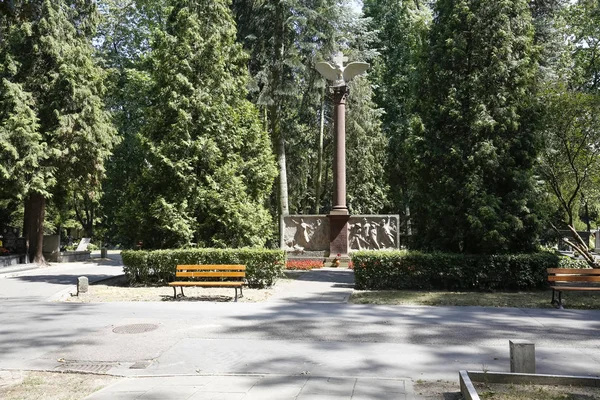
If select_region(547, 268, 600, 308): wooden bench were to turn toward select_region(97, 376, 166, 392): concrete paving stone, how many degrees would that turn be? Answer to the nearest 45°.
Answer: approximately 45° to its right

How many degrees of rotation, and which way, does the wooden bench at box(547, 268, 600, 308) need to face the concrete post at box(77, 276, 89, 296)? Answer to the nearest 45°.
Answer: approximately 90° to its right

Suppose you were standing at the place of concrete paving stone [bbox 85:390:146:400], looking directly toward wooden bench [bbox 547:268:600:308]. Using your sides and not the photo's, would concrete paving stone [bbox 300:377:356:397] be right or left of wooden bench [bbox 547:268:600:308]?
right

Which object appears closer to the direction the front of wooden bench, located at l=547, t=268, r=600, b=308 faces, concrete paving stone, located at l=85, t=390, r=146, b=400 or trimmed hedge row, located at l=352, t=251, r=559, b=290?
the concrete paving stone

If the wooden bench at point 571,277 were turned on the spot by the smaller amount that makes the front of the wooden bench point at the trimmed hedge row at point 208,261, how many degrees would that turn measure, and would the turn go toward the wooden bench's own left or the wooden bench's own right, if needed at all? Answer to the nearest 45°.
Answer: approximately 90° to the wooden bench's own right

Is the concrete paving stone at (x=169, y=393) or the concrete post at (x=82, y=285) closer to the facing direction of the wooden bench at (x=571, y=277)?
the concrete paving stone

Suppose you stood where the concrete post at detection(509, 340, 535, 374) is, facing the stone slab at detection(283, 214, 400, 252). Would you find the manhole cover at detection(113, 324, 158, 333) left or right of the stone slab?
left

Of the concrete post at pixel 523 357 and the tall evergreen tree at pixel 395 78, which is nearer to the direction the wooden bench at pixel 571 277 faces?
the concrete post

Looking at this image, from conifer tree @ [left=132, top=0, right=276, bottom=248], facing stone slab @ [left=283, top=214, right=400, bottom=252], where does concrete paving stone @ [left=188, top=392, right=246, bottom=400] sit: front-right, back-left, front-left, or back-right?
back-right

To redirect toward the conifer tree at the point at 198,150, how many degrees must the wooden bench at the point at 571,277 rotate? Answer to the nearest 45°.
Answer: approximately 90° to its right

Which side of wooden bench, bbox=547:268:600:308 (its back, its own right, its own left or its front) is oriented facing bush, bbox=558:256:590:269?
back

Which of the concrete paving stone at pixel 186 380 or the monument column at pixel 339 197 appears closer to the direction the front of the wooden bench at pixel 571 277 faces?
the concrete paving stone

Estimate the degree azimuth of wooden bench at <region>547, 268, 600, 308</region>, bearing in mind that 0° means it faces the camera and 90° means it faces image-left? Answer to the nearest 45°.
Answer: approximately 0°
